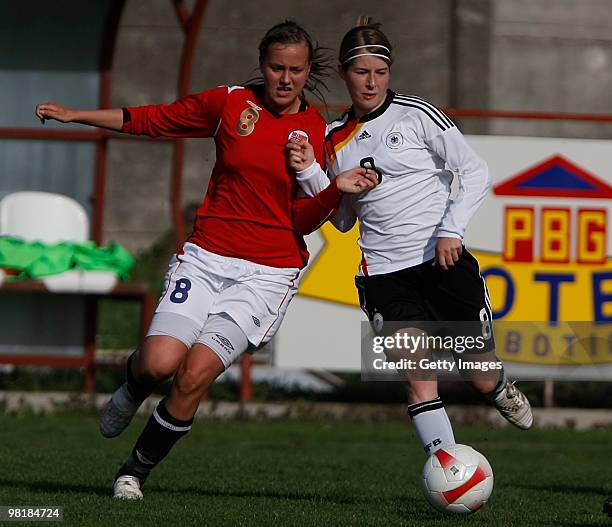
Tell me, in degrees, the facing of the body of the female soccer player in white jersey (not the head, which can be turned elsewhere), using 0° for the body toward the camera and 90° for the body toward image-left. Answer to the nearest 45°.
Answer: approximately 45°

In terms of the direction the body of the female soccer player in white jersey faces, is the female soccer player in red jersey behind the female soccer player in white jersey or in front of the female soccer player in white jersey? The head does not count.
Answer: in front

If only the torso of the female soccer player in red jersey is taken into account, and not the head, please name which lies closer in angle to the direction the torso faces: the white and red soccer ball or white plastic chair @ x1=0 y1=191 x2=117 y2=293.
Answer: the white and red soccer ball

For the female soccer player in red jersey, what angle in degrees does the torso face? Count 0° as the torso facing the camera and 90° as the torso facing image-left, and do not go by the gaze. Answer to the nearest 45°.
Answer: approximately 0°

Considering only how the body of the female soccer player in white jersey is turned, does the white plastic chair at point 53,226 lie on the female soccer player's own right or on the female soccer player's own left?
on the female soccer player's own right

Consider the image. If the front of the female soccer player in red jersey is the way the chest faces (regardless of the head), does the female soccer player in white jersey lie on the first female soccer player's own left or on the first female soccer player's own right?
on the first female soccer player's own left

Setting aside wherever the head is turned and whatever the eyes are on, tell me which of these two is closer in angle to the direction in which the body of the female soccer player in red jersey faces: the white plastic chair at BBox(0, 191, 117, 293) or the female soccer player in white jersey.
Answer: the female soccer player in white jersey
